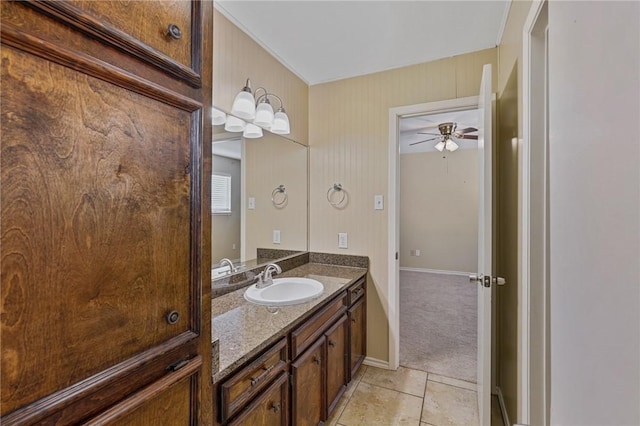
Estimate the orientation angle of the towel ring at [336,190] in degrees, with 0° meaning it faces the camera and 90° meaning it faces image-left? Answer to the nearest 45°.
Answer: approximately 0°

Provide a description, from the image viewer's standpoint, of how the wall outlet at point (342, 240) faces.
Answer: facing the viewer

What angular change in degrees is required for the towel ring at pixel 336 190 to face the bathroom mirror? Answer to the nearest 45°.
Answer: approximately 45° to its right

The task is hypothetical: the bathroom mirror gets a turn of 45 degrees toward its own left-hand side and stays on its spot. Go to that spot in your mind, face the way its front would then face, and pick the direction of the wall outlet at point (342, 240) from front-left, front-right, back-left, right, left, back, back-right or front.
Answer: front

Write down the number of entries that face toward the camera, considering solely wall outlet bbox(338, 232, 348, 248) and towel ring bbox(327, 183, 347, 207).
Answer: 2

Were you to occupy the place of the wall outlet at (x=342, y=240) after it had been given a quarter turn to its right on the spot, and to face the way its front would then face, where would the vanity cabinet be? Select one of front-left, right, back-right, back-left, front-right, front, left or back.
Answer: left

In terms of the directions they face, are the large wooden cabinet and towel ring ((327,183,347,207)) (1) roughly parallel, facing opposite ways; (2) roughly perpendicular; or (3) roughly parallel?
roughly perpendicular

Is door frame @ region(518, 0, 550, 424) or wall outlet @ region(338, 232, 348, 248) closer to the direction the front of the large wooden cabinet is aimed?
the door frame

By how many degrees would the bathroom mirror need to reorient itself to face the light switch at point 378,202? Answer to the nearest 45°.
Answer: approximately 45° to its left

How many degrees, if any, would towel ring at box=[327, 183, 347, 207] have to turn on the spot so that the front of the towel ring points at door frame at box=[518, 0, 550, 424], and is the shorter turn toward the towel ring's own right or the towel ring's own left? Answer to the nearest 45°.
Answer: approximately 45° to the towel ring's own left

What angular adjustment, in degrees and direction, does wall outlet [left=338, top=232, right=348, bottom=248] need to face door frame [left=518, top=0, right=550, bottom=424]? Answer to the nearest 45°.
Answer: approximately 45° to its left

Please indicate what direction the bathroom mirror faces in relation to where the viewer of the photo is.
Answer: facing the viewer and to the right of the viewer

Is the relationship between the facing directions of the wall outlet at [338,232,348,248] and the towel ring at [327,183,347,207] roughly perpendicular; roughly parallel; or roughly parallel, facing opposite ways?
roughly parallel

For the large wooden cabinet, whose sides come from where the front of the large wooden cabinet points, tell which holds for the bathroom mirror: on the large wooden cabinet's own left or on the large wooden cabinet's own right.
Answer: on the large wooden cabinet's own left

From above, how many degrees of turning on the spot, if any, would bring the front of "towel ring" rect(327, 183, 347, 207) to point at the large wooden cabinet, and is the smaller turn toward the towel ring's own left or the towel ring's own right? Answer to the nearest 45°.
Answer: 0° — it already faces it

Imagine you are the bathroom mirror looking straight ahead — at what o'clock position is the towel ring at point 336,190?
The towel ring is roughly at 10 o'clock from the bathroom mirror.
